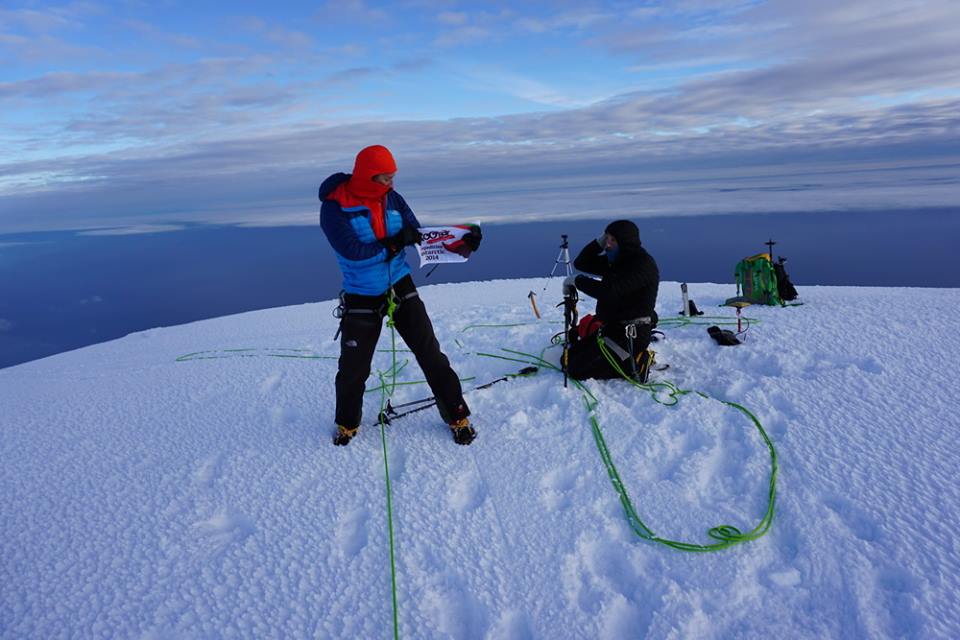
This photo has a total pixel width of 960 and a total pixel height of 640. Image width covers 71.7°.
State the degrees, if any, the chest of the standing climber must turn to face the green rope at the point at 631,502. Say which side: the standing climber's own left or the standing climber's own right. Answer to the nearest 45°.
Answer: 0° — they already face it

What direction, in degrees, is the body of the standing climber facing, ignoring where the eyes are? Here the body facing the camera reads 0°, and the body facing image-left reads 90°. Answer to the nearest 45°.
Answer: approximately 315°

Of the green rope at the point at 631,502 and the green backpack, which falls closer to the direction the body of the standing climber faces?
the green rope

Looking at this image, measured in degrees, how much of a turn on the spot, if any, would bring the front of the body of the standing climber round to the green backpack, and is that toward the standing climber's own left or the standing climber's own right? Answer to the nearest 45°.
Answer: approximately 90° to the standing climber's own left
